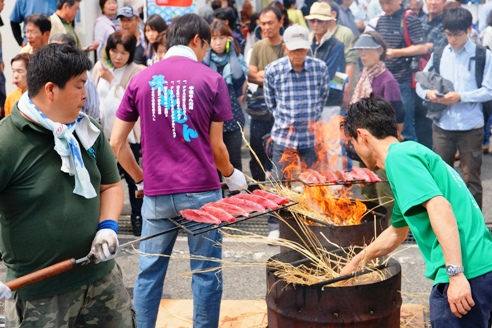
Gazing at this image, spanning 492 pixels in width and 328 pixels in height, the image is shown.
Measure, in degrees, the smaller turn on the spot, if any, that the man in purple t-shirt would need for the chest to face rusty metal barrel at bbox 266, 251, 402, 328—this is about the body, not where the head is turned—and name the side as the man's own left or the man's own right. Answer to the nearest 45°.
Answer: approximately 135° to the man's own right

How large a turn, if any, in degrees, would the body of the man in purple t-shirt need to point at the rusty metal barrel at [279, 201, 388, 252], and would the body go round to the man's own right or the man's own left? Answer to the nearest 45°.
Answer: approximately 90° to the man's own right

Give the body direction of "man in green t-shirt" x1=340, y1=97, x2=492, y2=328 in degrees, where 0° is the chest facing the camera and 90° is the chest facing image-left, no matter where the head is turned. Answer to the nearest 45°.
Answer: approximately 90°

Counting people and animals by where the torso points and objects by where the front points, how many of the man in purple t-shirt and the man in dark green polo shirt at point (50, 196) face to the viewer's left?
0

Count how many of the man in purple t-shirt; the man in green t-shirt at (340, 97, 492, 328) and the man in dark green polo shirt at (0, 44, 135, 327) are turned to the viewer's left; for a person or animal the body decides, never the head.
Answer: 1

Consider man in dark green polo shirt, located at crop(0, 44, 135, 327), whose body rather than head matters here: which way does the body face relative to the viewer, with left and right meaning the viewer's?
facing the viewer and to the right of the viewer

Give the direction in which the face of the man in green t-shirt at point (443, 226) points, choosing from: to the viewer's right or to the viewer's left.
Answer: to the viewer's left

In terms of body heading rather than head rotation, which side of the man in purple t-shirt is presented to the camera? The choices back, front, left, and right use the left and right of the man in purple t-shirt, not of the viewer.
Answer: back

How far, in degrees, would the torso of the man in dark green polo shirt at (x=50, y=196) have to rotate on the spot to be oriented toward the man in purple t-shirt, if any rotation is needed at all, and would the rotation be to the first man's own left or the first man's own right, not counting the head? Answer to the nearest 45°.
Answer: approximately 90° to the first man's own left

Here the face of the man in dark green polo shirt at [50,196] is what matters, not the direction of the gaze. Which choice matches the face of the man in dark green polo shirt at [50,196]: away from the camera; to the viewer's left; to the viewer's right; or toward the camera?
to the viewer's right
